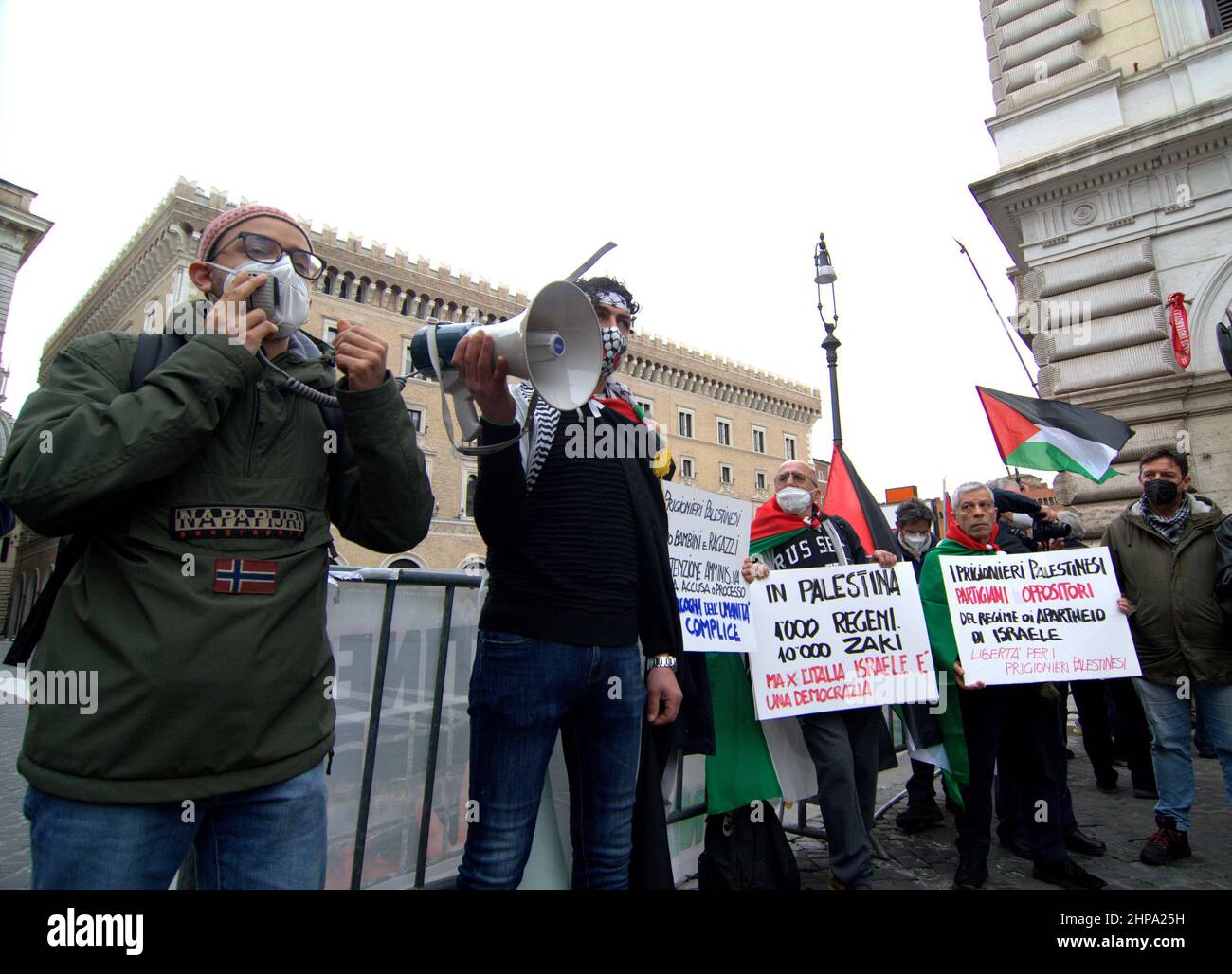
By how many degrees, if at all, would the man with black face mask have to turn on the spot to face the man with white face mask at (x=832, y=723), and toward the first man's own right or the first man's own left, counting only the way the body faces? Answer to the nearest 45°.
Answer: approximately 45° to the first man's own right

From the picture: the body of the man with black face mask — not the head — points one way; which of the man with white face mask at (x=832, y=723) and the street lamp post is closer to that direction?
the man with white face mask

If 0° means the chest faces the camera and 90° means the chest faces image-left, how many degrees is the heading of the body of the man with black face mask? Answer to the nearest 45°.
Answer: approximately 0°

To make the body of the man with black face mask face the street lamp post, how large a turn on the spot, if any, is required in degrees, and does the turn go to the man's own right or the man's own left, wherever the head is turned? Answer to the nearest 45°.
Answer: approximately 135° to the man's own right
